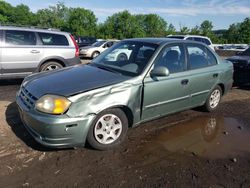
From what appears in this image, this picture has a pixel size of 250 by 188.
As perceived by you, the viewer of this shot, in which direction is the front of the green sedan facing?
facing the viewer and to the left of the viewer

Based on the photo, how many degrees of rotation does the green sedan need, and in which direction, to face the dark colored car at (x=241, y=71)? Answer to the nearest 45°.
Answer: approximately 180°

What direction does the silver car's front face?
to the viewer's left

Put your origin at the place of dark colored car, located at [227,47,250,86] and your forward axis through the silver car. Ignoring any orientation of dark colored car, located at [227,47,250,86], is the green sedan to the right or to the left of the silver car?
left

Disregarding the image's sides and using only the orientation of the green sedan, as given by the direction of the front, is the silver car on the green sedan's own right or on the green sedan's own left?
on the green sedan's own right

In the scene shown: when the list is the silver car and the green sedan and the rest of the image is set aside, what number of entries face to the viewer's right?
0

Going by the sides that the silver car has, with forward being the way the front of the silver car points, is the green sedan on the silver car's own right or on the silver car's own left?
on the silver car's own left

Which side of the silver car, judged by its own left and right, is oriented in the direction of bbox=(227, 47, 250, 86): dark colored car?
back
